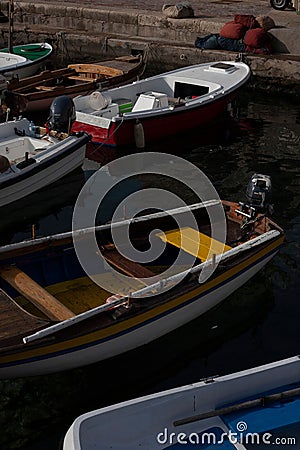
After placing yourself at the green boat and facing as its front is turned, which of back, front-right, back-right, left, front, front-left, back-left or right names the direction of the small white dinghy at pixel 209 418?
right

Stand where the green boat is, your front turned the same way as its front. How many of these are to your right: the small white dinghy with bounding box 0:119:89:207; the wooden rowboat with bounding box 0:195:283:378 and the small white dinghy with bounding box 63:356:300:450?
3

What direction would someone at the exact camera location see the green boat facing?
facing to the right of the viewer

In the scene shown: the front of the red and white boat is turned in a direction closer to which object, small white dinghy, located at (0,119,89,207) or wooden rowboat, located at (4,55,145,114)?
the wooden rowboat

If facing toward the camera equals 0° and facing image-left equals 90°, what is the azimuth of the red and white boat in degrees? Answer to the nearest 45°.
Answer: approximately 225°

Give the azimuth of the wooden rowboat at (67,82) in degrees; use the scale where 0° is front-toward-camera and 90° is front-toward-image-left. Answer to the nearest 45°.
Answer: approximately 225°

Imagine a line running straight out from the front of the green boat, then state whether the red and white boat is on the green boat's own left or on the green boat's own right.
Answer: on the green boat's own right

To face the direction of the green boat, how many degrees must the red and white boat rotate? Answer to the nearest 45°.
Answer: approximately 90° to its left

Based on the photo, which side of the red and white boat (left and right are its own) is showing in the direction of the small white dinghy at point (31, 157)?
back

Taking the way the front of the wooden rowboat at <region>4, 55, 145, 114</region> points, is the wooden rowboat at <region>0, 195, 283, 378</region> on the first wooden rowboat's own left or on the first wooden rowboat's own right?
on the first wooden rowboat's own right

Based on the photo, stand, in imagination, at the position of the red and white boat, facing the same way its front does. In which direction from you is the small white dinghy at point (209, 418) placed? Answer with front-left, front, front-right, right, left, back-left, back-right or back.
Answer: back-right
